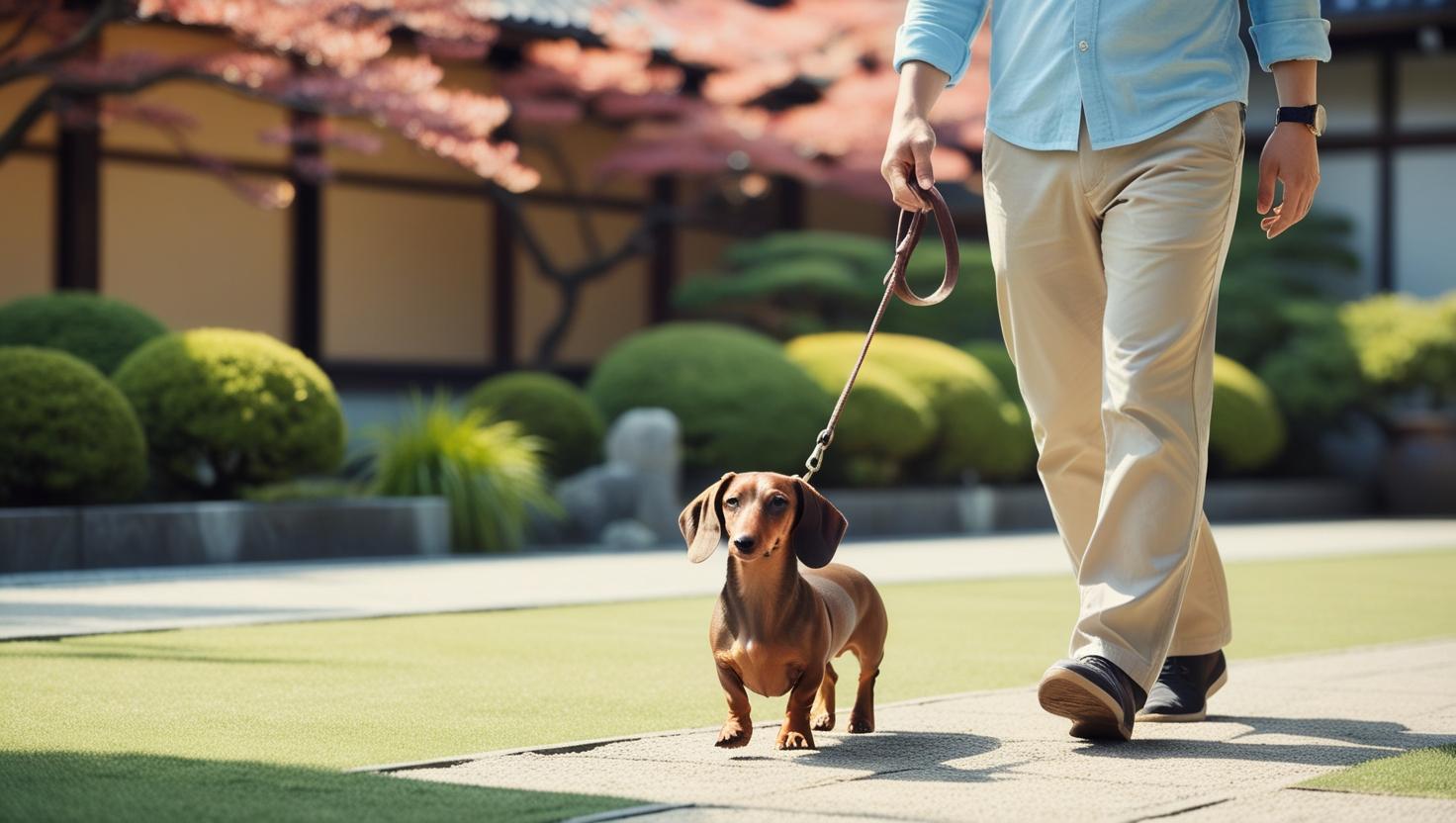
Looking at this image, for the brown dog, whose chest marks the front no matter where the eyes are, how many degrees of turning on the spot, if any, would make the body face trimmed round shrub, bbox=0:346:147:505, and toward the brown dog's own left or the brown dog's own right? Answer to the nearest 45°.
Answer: approximately 90° to the brown dog's own right

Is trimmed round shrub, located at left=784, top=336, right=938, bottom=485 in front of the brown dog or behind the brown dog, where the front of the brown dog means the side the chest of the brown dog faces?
behind

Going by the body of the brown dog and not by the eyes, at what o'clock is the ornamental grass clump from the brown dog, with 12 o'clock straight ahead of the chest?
The ornamental grass clump is roughly at 4 o'clock from the brown dog.

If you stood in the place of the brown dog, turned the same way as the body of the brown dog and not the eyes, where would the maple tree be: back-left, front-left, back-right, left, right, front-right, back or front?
back-right

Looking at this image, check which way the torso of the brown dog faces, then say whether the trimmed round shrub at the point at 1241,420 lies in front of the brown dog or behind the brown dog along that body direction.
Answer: behind

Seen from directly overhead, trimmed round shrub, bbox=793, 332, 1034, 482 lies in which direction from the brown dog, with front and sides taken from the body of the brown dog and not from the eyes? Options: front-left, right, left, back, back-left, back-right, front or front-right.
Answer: back-right

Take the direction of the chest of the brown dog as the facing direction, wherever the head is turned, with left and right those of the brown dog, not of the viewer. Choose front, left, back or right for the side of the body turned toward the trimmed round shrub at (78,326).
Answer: right

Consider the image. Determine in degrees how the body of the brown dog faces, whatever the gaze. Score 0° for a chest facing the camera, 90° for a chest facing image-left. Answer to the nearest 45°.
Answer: approximately 45°

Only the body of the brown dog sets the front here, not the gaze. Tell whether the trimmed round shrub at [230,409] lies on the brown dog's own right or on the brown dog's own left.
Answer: on the brown dog's own right

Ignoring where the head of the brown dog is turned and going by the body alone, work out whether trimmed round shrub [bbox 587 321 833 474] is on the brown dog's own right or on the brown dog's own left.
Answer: on the brown dog's own right
